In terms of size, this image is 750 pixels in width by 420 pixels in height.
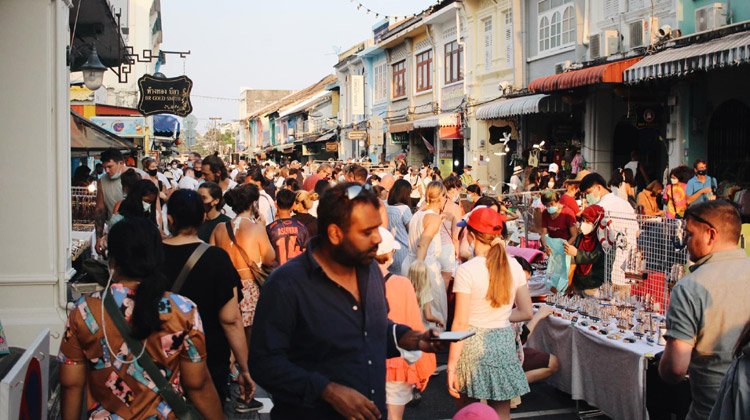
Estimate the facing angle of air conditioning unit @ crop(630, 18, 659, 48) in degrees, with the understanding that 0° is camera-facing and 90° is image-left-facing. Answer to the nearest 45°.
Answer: approximately 45°

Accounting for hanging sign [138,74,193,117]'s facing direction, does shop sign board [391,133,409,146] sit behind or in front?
behind

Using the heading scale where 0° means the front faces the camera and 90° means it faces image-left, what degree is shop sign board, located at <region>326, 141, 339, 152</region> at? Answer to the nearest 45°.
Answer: approximately 0°

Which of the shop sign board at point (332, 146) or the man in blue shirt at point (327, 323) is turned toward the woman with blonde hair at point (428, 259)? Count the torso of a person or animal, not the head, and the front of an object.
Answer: the shop sign board

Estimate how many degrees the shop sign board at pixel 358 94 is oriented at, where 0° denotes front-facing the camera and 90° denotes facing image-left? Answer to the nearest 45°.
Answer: approximately 0°

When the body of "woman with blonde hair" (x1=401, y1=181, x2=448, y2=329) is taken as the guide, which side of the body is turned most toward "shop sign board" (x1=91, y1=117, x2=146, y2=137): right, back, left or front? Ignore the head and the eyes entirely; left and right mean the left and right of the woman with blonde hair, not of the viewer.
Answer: left

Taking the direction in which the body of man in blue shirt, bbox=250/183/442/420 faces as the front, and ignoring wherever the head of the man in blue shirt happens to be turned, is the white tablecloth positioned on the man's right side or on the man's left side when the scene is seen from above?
on the man's left side

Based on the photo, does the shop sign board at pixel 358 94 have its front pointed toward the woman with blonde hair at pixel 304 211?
yes
